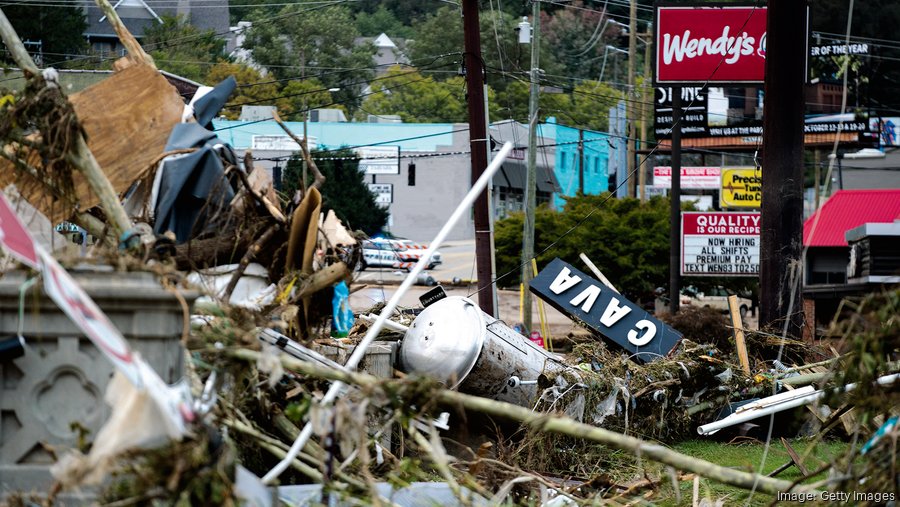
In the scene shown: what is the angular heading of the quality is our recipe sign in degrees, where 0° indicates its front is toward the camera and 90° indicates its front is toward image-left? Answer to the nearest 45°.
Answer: approximately 0°

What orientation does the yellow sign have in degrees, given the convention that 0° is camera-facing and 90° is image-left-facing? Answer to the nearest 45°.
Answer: approximately 0°

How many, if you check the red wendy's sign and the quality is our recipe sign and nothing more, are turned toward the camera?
2
